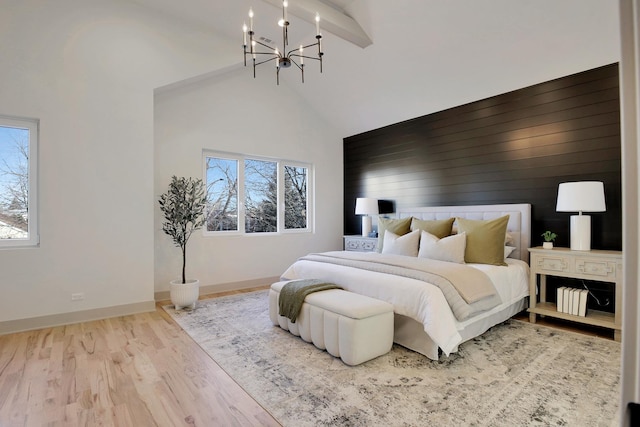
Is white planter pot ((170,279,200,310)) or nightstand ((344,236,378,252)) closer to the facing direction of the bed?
the white planter pot

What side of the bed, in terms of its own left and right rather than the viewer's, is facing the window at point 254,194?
right

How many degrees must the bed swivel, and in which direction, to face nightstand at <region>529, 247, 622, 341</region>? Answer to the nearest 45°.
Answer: approximately 135° to its left

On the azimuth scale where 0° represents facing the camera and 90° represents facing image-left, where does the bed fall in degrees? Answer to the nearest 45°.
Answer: approximately 45°

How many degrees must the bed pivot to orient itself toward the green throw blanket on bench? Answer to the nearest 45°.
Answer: approximately 45° to its right

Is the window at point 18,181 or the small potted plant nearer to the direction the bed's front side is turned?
the window

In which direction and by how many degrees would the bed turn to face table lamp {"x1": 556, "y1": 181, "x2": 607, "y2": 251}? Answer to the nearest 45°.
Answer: approximately 135° to its left

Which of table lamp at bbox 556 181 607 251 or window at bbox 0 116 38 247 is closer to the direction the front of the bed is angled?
the window
